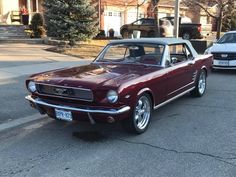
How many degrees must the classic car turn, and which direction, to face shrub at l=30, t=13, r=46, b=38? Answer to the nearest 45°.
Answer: approximately 135° to its right

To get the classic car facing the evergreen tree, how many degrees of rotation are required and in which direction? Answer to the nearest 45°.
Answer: approximately 135° to its right

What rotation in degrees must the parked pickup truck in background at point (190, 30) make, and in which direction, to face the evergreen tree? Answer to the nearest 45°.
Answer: approximately 45° to its left

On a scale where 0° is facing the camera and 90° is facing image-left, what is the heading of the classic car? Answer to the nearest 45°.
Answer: approximately 45°

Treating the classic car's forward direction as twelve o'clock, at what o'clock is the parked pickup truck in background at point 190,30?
The parked pickup truck in background is roughly at 5 o'clock from the classic car.

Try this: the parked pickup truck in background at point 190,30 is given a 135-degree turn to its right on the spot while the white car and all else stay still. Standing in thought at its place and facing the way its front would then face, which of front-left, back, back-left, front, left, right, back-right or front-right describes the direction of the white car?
back-right
